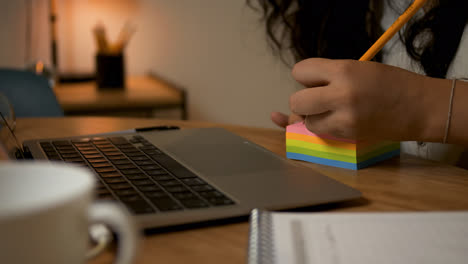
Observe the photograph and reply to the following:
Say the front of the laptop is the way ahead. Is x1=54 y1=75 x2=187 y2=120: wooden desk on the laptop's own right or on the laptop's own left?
on the laptop's own left

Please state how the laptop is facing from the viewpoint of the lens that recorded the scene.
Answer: facing away from the viewer and to the right of the viewer

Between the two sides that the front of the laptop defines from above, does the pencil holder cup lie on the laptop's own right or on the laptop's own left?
on the laptop's own left
